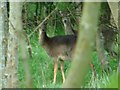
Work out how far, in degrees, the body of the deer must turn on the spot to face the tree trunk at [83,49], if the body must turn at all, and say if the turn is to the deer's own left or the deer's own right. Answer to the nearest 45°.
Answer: approximately 90° to the deer's own left
